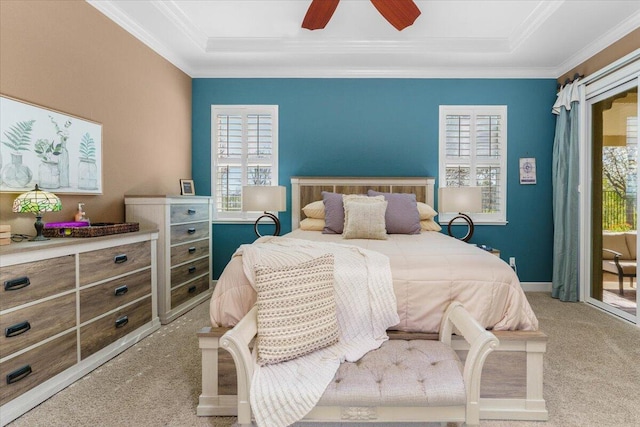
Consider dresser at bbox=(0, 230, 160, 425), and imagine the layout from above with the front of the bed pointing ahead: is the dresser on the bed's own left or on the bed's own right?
on the bed's own right

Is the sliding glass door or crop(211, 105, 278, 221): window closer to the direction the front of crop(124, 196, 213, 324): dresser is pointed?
the sliding glass door

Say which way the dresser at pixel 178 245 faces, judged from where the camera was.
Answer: facing the viewer and to the right of the viewer

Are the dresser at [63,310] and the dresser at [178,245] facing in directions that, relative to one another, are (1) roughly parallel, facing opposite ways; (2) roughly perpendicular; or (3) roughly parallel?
roughly parallel

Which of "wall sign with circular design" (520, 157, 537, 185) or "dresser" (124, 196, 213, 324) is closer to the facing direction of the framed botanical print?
the wall sign with circular design

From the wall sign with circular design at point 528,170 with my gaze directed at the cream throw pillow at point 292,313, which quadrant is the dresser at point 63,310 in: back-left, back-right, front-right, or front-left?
front-right

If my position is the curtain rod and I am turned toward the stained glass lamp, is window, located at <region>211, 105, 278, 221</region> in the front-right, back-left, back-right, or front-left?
front-right

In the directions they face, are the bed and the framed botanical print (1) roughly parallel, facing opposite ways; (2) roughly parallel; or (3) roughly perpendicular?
roughly perpendicular

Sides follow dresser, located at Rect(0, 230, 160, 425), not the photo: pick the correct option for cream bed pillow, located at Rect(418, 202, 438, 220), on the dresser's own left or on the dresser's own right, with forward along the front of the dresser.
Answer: on the dresser's own left

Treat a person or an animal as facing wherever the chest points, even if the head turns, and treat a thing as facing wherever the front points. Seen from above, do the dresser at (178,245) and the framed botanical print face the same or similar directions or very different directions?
same or similar directions

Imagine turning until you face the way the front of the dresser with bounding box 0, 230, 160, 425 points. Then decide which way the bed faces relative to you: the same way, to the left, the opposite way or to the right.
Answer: to the right

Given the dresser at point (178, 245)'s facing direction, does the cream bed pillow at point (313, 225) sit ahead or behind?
ahead

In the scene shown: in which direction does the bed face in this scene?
toward the camera
